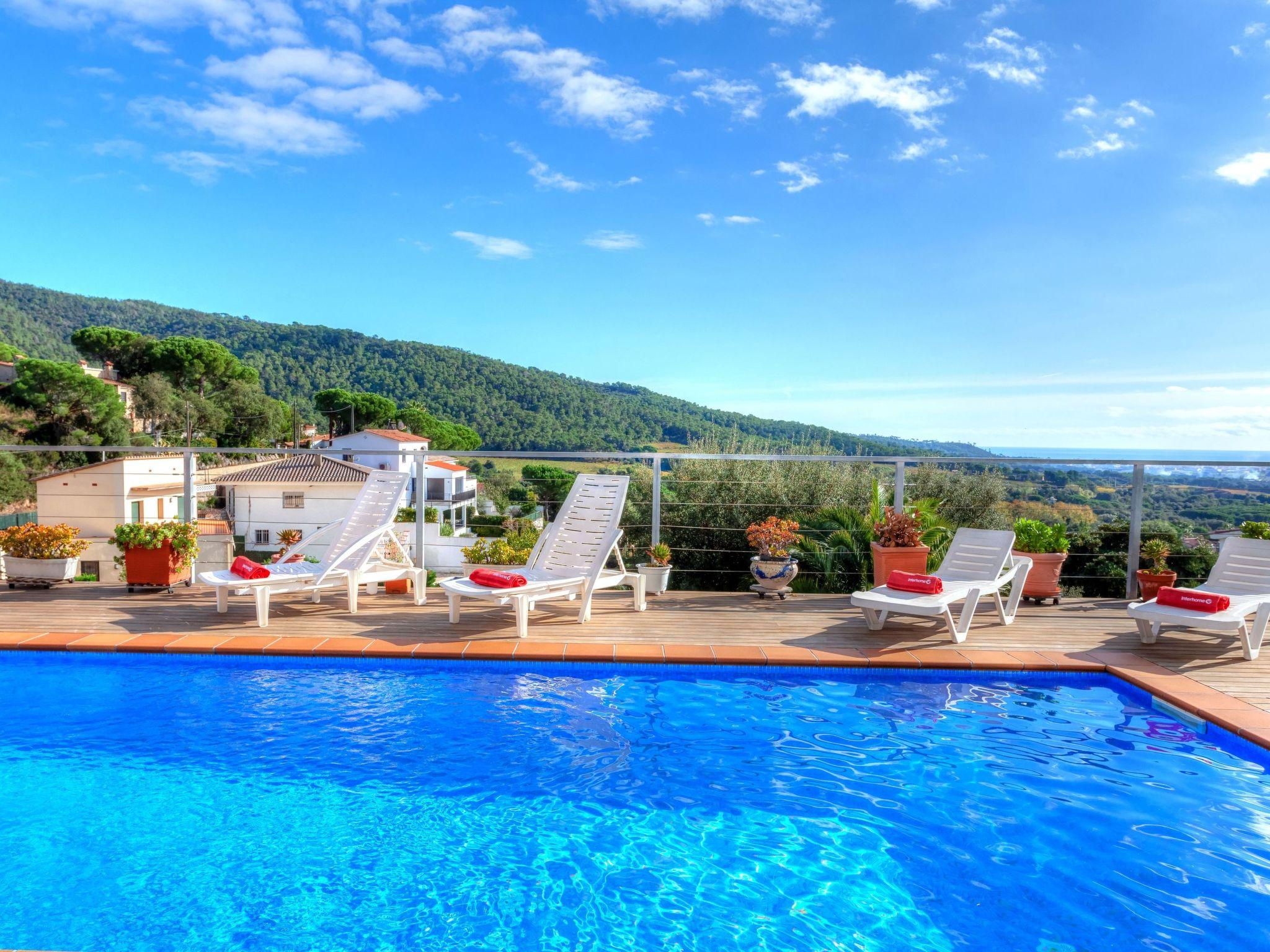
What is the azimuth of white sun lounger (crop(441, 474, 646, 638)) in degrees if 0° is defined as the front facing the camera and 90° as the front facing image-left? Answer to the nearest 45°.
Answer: approximately 45°

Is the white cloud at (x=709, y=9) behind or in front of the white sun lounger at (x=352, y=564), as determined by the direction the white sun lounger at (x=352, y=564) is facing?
behind

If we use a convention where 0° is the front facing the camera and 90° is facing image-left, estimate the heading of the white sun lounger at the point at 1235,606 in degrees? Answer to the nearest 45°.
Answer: approximately 45°

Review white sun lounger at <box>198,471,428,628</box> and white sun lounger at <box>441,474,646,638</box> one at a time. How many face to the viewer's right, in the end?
0

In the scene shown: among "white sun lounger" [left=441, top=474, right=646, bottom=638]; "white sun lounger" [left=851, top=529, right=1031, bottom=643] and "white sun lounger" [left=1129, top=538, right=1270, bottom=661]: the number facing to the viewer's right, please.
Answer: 0

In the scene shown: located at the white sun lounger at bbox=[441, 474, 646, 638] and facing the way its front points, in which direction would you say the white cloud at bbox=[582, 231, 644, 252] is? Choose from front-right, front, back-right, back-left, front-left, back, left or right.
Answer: back-right

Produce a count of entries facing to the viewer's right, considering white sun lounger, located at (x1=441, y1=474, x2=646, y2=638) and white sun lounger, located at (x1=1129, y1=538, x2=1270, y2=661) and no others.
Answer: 0

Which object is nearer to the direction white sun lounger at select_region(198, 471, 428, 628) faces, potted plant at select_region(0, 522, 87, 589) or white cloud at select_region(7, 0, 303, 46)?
the potted plant

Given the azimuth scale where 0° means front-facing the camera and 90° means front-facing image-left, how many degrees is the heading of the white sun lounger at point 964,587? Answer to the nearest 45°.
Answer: approximately 45°

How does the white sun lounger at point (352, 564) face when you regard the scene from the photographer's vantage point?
facing the viewer and to the left of the viewer

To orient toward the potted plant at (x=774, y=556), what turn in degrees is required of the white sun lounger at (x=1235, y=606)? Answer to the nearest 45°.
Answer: approximately 45° to its right
